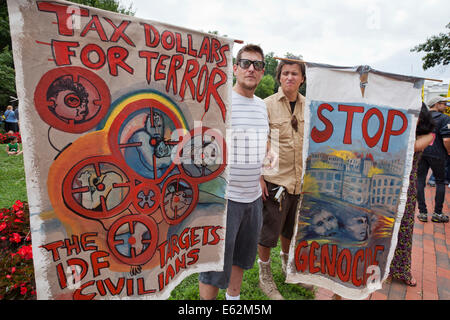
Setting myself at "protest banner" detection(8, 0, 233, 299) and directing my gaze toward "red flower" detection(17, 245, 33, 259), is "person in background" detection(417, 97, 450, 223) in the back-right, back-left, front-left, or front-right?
back-right

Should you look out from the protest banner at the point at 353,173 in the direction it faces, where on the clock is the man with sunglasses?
The man with sunglasses is roughly at 2 o'clock from the protest banner.

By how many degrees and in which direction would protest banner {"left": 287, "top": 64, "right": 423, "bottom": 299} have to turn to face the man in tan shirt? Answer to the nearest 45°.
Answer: approximately 90° to its right

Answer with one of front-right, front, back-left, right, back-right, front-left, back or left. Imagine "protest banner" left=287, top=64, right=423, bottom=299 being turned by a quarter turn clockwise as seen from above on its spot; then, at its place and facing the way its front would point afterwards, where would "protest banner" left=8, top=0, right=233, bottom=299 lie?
front-left

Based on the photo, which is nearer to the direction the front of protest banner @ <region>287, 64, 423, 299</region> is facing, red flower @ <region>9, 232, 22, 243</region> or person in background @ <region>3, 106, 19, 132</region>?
the red flower

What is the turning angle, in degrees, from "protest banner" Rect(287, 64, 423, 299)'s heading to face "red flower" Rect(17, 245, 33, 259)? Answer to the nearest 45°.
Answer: approximately 45° to its right

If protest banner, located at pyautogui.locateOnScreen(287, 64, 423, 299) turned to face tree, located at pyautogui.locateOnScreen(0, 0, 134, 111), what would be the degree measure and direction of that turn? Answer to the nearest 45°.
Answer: approximately 90° to its right

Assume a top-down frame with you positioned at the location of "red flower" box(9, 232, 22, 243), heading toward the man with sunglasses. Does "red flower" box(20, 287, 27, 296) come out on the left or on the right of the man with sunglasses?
right

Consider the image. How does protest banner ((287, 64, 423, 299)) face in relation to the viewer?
toward the camera

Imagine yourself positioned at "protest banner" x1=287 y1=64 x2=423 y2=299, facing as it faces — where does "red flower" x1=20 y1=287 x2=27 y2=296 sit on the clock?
The red flower is roughly at 2 o'clock from the protest banner.
